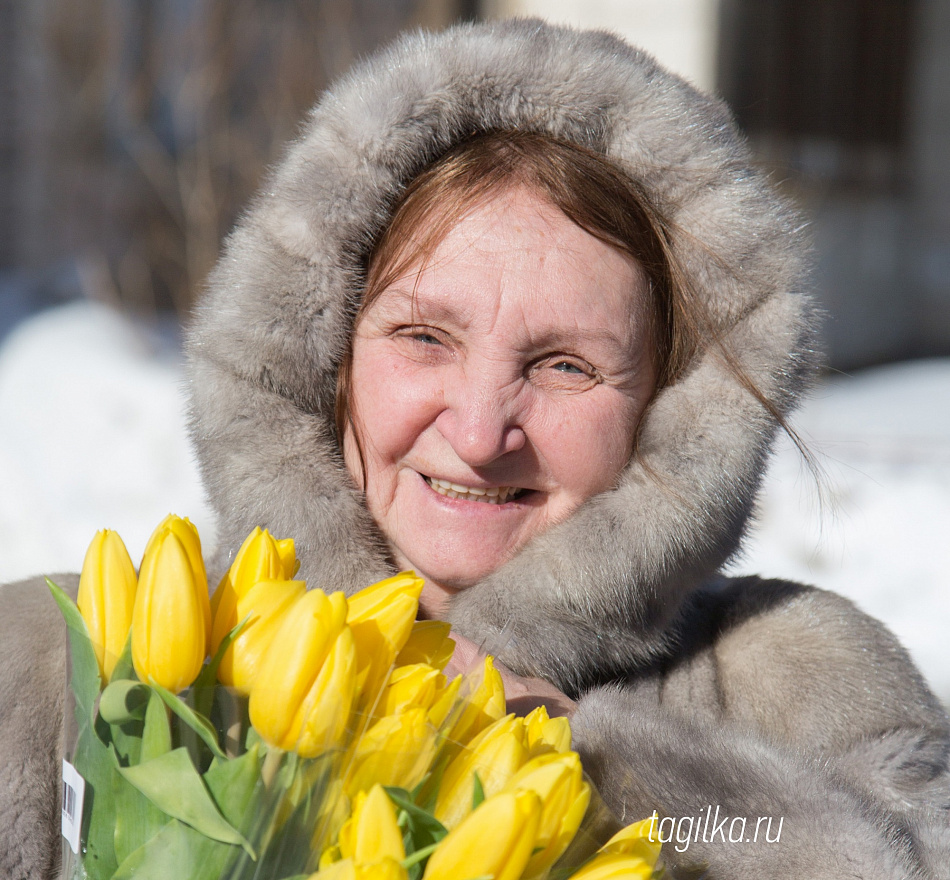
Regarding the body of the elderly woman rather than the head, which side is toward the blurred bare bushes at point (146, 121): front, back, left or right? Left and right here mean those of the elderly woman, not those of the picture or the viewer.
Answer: back

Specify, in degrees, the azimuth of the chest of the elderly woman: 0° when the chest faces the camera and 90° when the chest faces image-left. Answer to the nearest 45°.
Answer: approximately 0°
